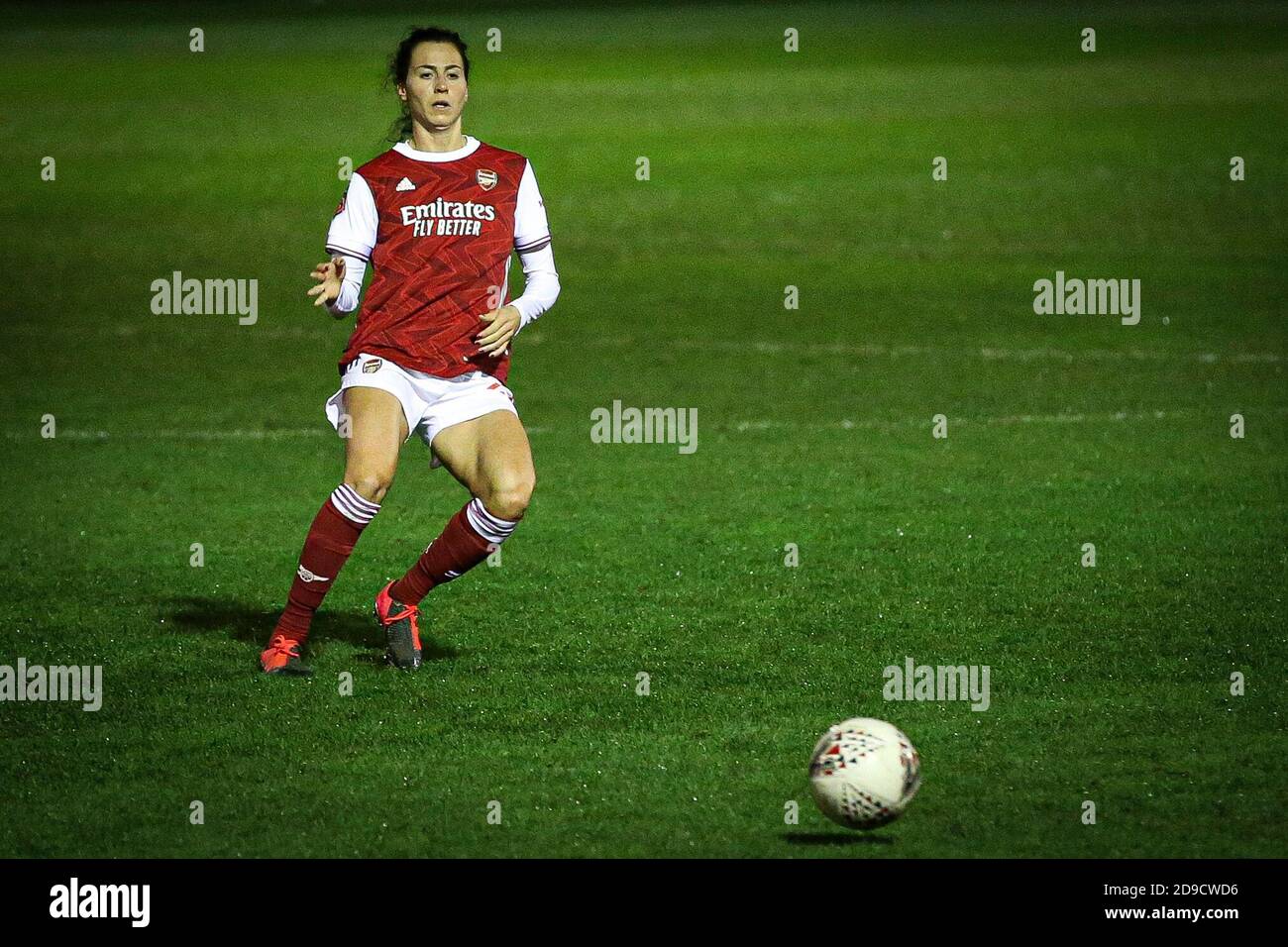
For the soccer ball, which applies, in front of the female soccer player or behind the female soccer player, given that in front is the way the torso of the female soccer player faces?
in front

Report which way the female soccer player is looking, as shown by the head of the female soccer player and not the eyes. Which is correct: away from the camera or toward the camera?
toward the camera

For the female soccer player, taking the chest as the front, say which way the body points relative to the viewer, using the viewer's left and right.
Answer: facing the viewer
